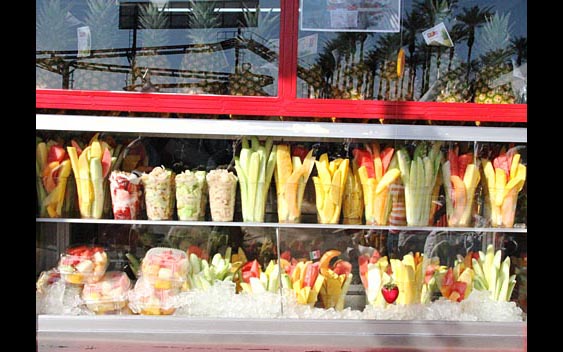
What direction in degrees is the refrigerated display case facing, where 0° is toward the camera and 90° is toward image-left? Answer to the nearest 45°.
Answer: approximately 0°
